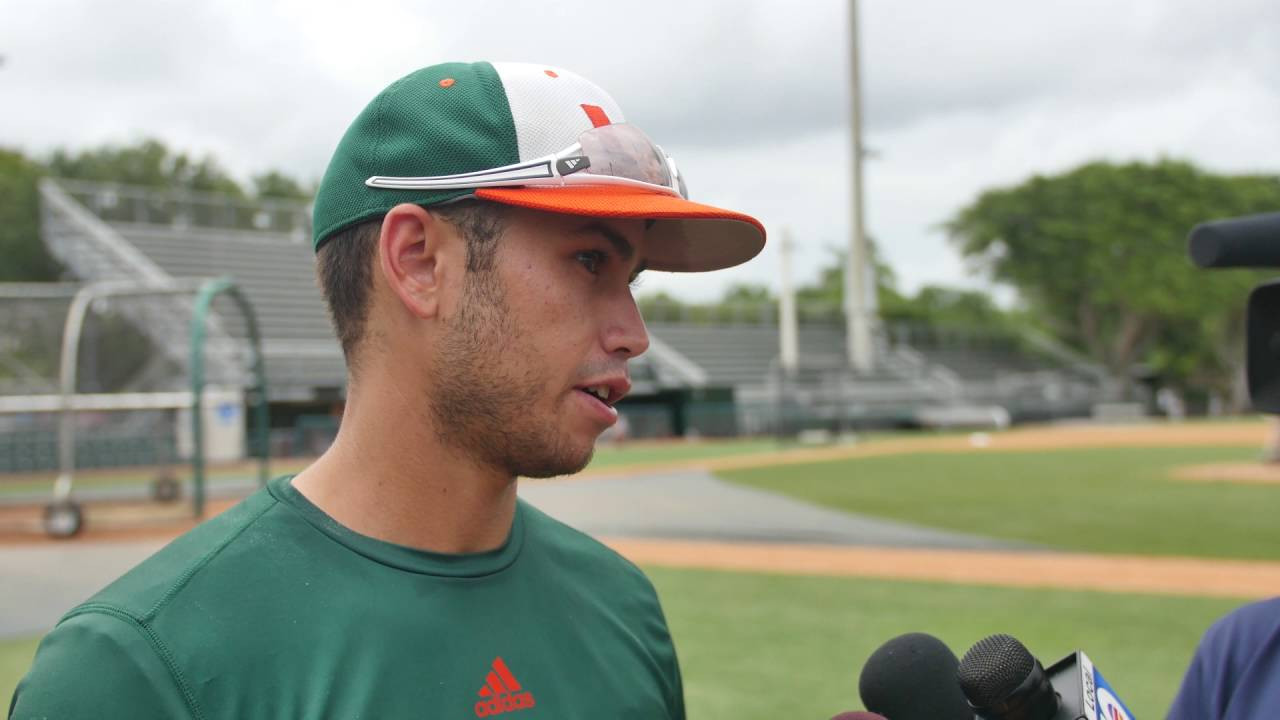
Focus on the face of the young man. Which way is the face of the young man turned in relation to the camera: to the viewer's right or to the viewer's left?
to the viewer's right

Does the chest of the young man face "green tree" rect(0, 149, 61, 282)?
no

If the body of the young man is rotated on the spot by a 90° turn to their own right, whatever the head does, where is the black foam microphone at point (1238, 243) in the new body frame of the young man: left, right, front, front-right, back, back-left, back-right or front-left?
back-left

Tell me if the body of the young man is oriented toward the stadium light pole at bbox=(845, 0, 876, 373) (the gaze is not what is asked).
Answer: no

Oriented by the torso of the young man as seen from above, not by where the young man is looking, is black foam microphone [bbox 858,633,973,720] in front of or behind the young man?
in front

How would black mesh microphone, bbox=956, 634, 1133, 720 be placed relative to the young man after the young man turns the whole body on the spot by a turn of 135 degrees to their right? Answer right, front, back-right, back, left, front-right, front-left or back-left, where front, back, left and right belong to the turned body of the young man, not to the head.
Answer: back-left
